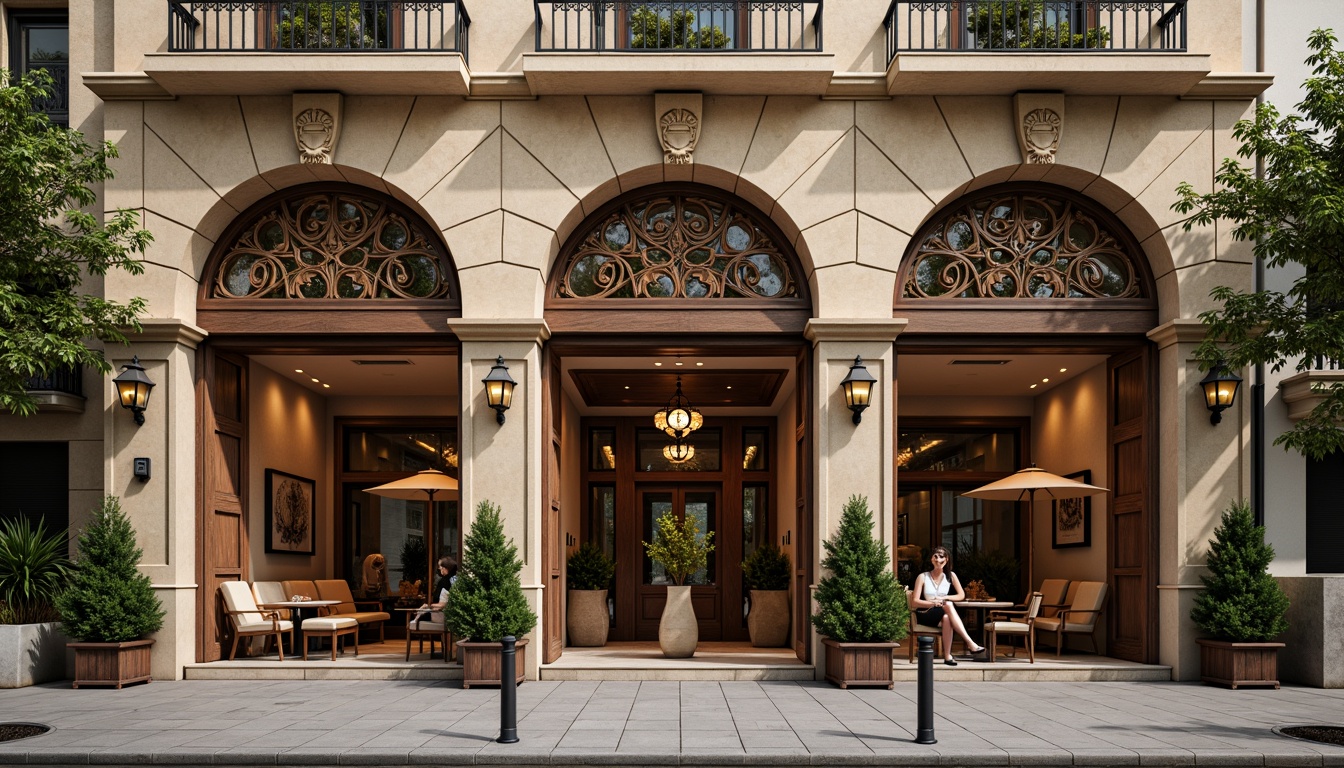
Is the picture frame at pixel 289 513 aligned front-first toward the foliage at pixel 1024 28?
yes

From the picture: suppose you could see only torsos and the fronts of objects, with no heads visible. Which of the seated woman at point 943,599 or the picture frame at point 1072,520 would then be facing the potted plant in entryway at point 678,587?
the picture frame

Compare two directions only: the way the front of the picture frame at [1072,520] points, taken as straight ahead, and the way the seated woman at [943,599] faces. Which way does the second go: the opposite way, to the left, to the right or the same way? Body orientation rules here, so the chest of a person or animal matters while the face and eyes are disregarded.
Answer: to the left

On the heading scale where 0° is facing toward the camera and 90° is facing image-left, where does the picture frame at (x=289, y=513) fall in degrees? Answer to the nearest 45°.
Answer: approximately 315°
